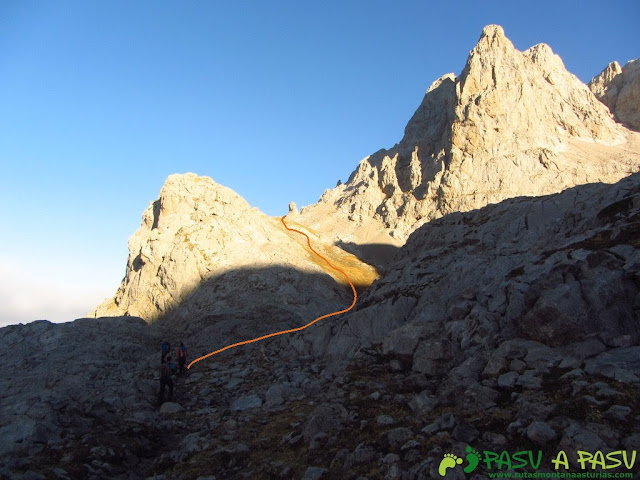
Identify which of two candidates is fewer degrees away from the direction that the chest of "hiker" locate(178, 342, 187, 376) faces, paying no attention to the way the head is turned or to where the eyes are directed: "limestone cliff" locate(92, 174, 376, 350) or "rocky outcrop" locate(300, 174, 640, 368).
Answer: the limestone cliff

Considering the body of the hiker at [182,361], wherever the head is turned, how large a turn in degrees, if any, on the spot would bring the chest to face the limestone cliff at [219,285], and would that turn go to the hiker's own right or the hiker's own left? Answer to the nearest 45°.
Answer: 0° — they already face it

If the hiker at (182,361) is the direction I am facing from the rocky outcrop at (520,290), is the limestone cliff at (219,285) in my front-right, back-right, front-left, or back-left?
back-right

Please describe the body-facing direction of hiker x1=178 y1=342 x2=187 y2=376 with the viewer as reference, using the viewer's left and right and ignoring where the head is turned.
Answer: facing away from the viewer

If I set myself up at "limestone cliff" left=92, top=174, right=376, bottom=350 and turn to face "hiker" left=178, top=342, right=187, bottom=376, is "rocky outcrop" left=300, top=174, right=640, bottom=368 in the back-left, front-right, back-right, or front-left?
front-left

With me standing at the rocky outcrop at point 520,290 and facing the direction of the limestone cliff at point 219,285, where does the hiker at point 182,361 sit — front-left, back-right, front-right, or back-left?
front-left
